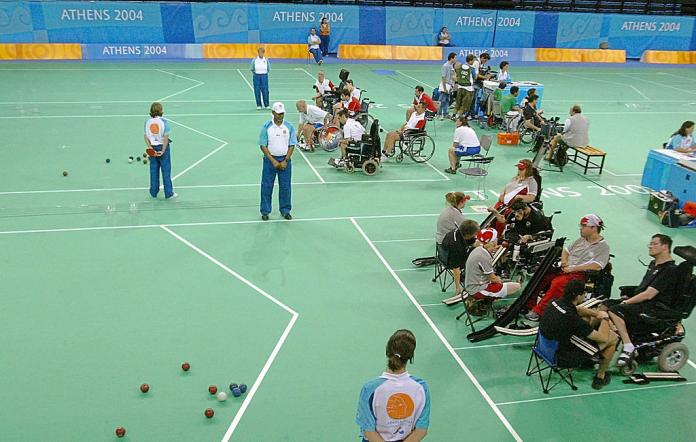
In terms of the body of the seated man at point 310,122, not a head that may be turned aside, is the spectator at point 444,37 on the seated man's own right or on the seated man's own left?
on the seated man's own right

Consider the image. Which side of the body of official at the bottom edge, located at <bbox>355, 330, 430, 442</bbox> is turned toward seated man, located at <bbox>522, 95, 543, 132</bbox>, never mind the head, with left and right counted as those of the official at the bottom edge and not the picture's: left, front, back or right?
front

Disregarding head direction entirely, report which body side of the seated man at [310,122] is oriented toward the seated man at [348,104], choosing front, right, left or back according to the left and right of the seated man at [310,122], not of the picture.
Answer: back

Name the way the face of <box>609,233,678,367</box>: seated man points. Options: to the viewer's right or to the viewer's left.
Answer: to the viewer's left

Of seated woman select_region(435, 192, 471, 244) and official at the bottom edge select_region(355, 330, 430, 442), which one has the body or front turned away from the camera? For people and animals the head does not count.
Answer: the official at the bottom edge

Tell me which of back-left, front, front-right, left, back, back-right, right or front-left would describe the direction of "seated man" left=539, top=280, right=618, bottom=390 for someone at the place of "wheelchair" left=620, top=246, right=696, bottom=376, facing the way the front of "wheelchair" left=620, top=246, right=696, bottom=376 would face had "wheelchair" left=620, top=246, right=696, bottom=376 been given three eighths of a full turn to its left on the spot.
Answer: right

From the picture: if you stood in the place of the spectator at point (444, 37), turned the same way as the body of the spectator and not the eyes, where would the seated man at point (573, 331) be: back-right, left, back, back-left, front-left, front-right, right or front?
front

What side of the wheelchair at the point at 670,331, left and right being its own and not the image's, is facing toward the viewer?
left

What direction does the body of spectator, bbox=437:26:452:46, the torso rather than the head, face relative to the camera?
toward the camera

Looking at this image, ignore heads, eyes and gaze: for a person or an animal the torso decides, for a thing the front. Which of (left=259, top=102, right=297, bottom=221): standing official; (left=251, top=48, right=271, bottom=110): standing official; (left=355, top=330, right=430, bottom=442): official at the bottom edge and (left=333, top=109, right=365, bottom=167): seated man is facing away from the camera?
the official at the bottom edge

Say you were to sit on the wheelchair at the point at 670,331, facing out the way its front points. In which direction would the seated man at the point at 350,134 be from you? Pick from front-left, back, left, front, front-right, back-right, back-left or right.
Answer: front-right

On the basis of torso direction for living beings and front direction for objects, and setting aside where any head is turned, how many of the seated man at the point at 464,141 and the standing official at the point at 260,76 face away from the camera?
0

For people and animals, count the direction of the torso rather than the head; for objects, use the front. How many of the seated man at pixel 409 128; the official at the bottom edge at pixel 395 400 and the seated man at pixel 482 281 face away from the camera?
1

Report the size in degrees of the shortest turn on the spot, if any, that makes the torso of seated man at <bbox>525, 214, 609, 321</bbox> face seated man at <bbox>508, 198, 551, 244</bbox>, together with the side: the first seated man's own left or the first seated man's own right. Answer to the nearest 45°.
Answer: approximately 90° to the first seated man's own right

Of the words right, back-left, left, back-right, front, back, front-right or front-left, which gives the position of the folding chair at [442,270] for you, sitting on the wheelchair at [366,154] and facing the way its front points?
left

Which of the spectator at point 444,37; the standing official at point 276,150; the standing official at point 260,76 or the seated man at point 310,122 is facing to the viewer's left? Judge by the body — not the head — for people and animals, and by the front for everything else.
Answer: the seated man

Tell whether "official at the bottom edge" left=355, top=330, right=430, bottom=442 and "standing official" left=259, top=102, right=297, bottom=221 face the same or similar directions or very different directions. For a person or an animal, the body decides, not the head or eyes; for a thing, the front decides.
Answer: very different directions

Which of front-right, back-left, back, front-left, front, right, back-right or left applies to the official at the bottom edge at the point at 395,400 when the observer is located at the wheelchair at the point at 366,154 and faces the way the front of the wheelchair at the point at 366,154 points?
left

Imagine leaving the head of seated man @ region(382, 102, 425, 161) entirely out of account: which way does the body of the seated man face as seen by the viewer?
to the viewer's left
